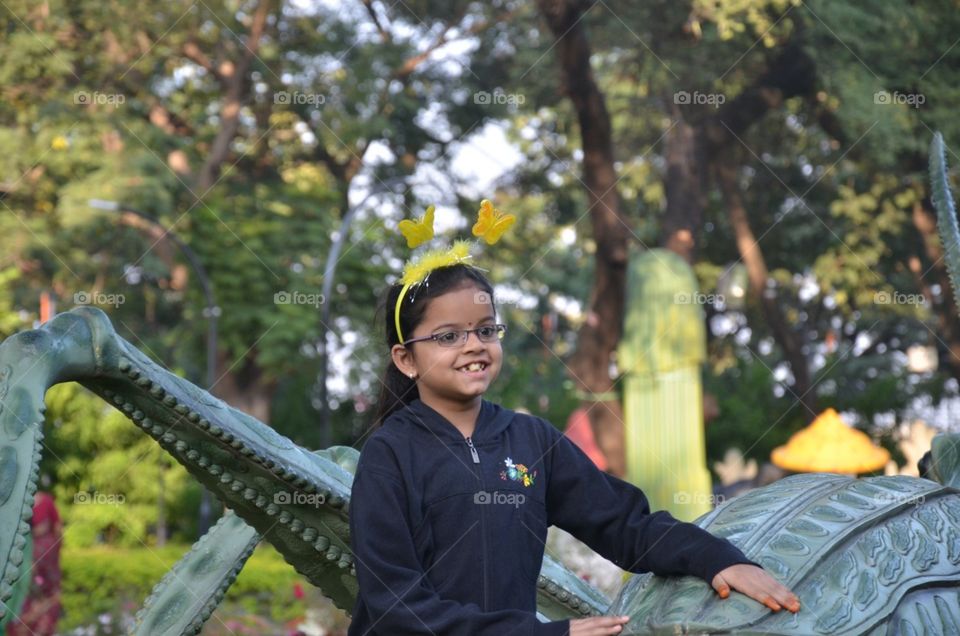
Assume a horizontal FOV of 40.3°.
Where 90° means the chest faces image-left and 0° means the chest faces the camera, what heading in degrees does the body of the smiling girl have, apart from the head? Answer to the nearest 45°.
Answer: approximately 315°

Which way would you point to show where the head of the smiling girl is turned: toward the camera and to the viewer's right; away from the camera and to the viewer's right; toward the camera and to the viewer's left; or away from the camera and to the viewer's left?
toward the camera and to the viewer's right

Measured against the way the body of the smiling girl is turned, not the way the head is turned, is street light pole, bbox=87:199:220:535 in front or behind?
behind

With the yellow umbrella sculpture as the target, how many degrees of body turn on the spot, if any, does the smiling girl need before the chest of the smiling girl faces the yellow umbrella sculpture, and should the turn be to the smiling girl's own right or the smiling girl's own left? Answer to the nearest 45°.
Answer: approximately 135° to the smiling girl's own left

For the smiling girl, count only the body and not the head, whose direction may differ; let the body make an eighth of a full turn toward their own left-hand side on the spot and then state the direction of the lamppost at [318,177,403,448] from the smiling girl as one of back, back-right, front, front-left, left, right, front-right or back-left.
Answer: left

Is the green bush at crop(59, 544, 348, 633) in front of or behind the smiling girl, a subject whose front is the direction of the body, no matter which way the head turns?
behind
